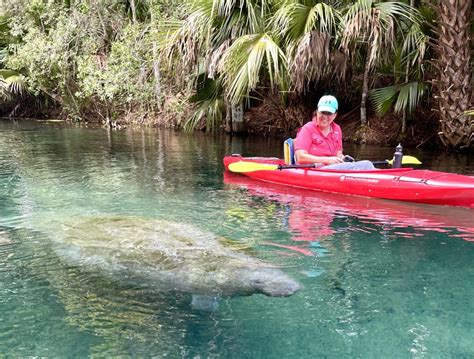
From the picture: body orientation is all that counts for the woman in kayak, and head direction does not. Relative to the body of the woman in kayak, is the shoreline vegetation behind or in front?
behind

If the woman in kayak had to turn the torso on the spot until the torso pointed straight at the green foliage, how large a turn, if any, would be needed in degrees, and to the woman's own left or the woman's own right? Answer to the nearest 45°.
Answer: approximately 180°

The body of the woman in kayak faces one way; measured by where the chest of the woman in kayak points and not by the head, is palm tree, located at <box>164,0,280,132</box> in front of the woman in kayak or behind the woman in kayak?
behind

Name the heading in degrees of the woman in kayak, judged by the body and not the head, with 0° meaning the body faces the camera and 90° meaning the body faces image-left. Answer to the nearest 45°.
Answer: approximately 315°

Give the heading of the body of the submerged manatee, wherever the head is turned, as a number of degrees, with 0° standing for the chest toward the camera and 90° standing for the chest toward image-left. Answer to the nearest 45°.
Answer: approximately 315°

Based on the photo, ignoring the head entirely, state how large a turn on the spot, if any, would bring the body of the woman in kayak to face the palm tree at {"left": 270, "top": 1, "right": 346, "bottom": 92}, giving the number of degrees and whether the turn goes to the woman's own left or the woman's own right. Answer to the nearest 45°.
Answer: approximately 135° to the woman's own left

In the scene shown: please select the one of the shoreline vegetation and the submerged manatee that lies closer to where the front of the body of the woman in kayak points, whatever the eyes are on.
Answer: the submerged manatee

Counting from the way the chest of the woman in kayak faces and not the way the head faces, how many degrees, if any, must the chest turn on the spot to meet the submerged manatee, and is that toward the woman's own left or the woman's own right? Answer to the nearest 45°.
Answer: approximately 45° to the woman's own right

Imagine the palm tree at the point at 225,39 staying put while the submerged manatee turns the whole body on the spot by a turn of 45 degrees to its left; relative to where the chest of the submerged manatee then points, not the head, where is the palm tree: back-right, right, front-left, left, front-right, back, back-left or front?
left
